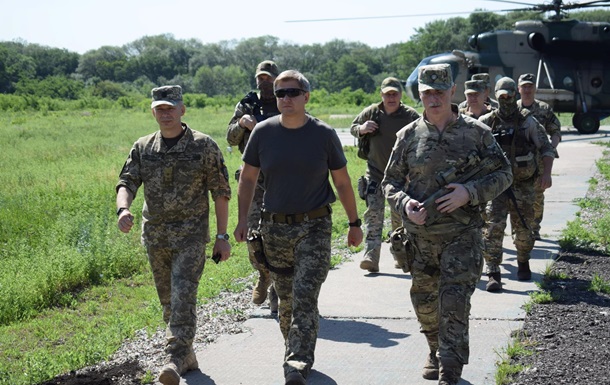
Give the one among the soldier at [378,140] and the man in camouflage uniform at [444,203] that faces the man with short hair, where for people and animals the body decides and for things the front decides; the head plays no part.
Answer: the soldier

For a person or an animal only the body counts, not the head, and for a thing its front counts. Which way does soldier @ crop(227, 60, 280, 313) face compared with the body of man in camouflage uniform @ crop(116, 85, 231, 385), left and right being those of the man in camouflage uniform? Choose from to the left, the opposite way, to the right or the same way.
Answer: the same way

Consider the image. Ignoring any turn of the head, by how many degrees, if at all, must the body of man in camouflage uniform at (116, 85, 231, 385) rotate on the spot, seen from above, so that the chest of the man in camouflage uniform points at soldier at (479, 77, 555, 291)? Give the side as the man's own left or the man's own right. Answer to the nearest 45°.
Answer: approximately 135° to the man's own left

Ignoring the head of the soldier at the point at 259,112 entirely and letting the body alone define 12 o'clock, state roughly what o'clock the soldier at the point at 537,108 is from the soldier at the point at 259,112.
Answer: the soldier at the point at 537,108 is roughly at 8 o'clock from the soldier at the point at 259,112.

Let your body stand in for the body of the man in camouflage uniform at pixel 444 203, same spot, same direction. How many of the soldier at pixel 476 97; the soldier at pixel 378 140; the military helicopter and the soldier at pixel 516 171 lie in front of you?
0

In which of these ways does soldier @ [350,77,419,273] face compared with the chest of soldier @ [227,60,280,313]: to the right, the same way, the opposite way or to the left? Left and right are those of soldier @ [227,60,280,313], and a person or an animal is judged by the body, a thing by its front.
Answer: the same way

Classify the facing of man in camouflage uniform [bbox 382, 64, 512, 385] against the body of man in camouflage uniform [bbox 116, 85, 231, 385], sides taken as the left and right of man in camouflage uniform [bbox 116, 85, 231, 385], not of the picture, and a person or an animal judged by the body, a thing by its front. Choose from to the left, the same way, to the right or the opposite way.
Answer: the same way

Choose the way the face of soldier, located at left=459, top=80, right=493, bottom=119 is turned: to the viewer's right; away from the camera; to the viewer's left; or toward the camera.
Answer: toward the camera

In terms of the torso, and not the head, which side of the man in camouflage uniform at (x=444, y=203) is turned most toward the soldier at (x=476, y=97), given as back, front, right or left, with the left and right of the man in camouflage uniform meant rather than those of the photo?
back

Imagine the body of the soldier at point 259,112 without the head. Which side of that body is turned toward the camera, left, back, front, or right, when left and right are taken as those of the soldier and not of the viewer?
front

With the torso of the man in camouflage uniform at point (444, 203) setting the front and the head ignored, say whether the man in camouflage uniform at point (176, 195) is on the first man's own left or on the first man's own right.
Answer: on the first man's own right

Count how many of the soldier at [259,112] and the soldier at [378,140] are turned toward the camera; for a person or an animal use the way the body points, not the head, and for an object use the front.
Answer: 2

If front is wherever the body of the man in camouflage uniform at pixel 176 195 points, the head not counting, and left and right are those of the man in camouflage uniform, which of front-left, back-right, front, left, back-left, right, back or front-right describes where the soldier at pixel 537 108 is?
back-left

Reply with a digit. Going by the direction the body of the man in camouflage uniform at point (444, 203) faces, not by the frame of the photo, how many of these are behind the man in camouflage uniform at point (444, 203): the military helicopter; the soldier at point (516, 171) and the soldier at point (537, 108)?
3

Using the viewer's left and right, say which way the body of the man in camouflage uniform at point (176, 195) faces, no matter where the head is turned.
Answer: facing the viewer

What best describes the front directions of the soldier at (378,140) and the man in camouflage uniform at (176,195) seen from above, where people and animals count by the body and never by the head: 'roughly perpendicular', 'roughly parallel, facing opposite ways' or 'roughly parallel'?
roughly parallel
